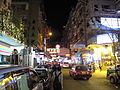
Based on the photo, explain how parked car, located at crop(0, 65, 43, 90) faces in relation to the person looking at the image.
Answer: facing away from the viewer and to the right of the viewer
